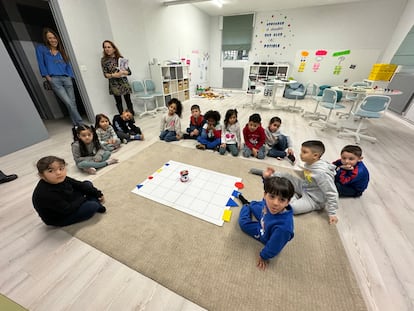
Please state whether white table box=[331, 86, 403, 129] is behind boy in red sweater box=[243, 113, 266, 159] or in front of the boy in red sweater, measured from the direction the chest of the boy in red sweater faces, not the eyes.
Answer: behind

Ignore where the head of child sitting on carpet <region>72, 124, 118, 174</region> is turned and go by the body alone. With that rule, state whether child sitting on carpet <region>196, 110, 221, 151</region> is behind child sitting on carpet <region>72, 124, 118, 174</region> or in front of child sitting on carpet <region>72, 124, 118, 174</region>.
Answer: in front

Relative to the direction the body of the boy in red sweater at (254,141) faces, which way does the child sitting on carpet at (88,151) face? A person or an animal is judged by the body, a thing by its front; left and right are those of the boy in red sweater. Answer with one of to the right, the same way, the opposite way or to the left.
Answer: to the left

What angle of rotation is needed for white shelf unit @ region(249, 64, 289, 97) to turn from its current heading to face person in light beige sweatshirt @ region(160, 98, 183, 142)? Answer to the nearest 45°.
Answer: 0° — it already faces them

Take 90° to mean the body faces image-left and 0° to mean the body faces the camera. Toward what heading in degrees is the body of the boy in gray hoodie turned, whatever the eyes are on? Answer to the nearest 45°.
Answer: approximately 90°

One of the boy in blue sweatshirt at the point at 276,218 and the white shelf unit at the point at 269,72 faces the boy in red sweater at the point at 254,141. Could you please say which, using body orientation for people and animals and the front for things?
the white shelf unit

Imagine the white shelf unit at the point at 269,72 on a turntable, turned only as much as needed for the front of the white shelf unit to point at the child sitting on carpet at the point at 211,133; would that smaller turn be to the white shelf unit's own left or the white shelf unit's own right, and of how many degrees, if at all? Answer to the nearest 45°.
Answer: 0° — it already faces them

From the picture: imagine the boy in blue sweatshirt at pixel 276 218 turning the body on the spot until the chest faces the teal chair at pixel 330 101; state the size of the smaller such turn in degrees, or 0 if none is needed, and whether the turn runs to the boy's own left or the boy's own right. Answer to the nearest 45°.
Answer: approximately 135° to the boy's own right

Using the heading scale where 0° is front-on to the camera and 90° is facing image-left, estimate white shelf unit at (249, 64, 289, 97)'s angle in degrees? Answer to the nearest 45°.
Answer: approximately 0°

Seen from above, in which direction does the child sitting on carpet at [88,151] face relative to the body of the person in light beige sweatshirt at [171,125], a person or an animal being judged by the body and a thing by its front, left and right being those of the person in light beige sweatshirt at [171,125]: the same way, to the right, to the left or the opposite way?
to the left

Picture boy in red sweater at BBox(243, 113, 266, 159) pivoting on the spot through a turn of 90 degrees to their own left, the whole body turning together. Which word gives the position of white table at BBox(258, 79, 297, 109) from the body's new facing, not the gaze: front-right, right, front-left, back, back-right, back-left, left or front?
left
